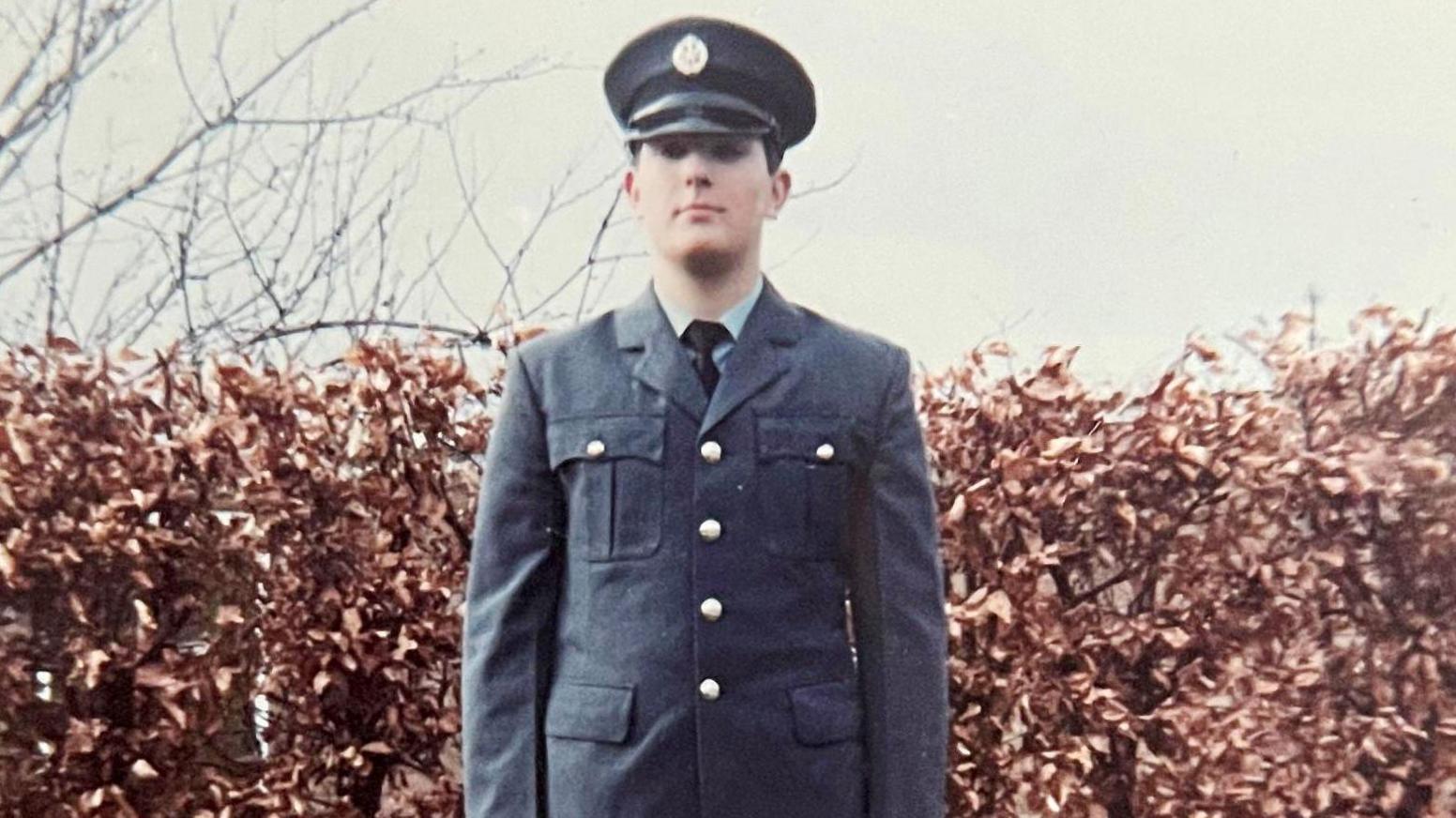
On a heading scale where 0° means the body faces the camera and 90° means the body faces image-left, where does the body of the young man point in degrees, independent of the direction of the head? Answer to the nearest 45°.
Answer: approximately 0°
